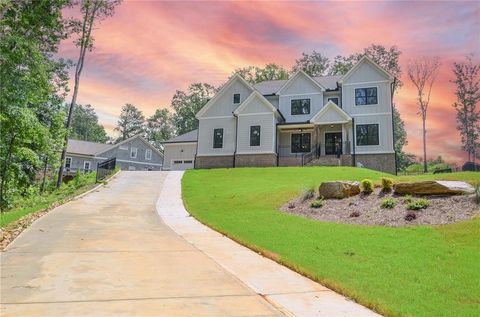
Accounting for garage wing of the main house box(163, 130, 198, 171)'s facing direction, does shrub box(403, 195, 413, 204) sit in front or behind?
in front

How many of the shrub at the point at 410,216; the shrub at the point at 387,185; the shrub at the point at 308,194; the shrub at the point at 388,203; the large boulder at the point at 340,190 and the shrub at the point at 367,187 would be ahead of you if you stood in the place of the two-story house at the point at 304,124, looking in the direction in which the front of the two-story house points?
6

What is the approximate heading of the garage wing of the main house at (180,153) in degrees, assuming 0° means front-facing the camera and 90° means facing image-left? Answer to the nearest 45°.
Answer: approximately 0°

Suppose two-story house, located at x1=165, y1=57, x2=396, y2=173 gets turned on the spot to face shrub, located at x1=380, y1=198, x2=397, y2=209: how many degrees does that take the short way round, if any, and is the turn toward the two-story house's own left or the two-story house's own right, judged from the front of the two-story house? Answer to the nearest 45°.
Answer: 0° — it already faces it

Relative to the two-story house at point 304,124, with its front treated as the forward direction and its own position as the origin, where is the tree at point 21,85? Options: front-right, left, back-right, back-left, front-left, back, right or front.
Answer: front-right

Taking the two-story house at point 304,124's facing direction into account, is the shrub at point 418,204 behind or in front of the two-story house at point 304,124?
in front

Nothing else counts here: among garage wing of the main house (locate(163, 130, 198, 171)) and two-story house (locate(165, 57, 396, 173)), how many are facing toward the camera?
2

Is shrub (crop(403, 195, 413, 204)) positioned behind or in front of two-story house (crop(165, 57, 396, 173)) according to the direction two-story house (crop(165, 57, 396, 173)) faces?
in front

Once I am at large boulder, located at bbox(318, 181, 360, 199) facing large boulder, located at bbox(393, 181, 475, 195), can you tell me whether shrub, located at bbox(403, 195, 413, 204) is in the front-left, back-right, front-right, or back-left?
front-right

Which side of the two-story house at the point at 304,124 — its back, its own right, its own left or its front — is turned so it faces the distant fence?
right

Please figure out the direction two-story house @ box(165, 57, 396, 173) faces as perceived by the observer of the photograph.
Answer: facing the viewer
